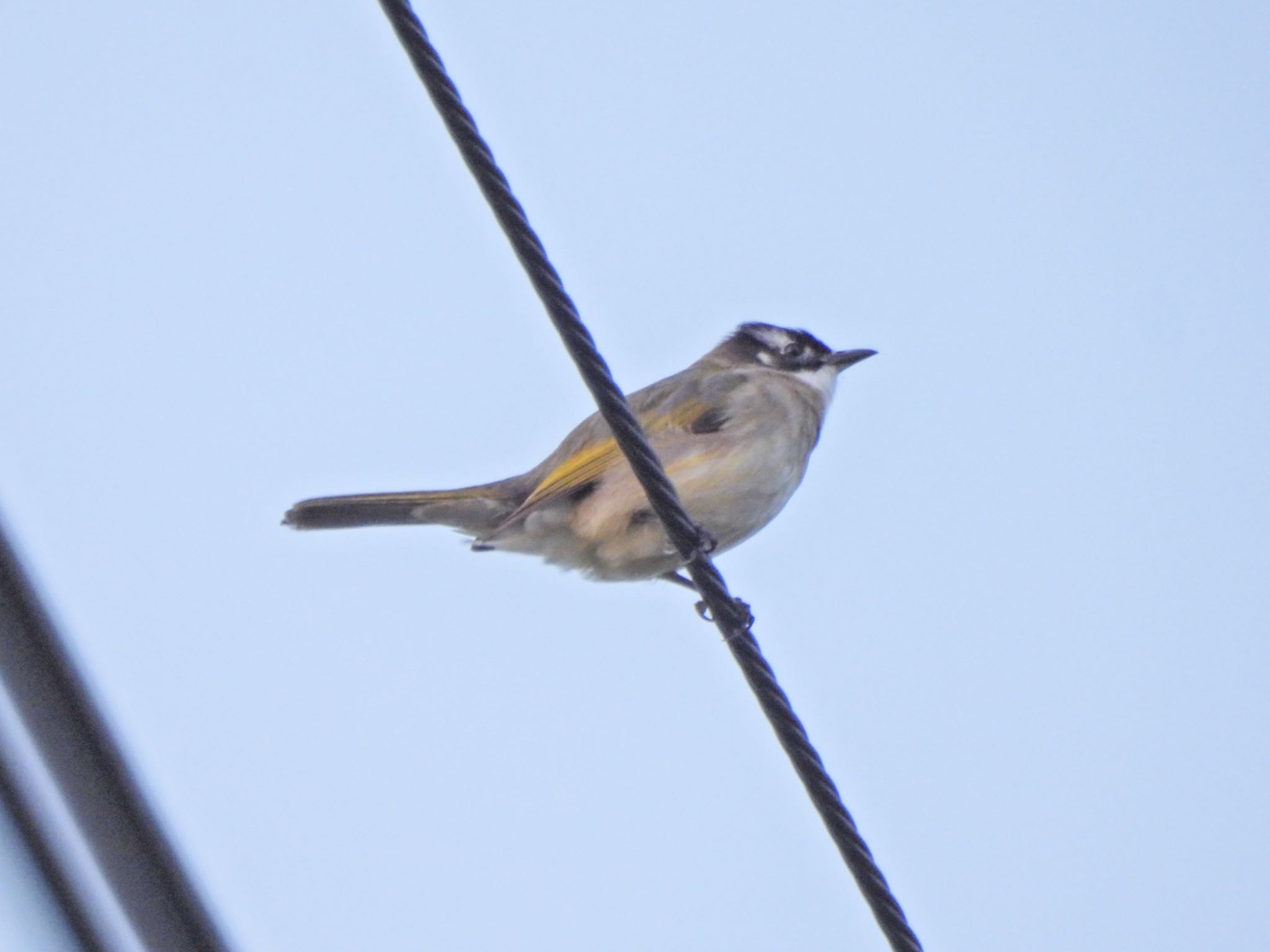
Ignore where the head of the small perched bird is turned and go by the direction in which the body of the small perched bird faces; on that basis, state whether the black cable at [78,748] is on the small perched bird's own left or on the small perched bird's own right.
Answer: on the small perched bird's own right

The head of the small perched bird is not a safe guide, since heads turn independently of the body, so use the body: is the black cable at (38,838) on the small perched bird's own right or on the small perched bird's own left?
on the small perched bird's own right

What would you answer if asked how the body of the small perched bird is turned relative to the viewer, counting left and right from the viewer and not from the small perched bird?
facing to the right of the viewer
